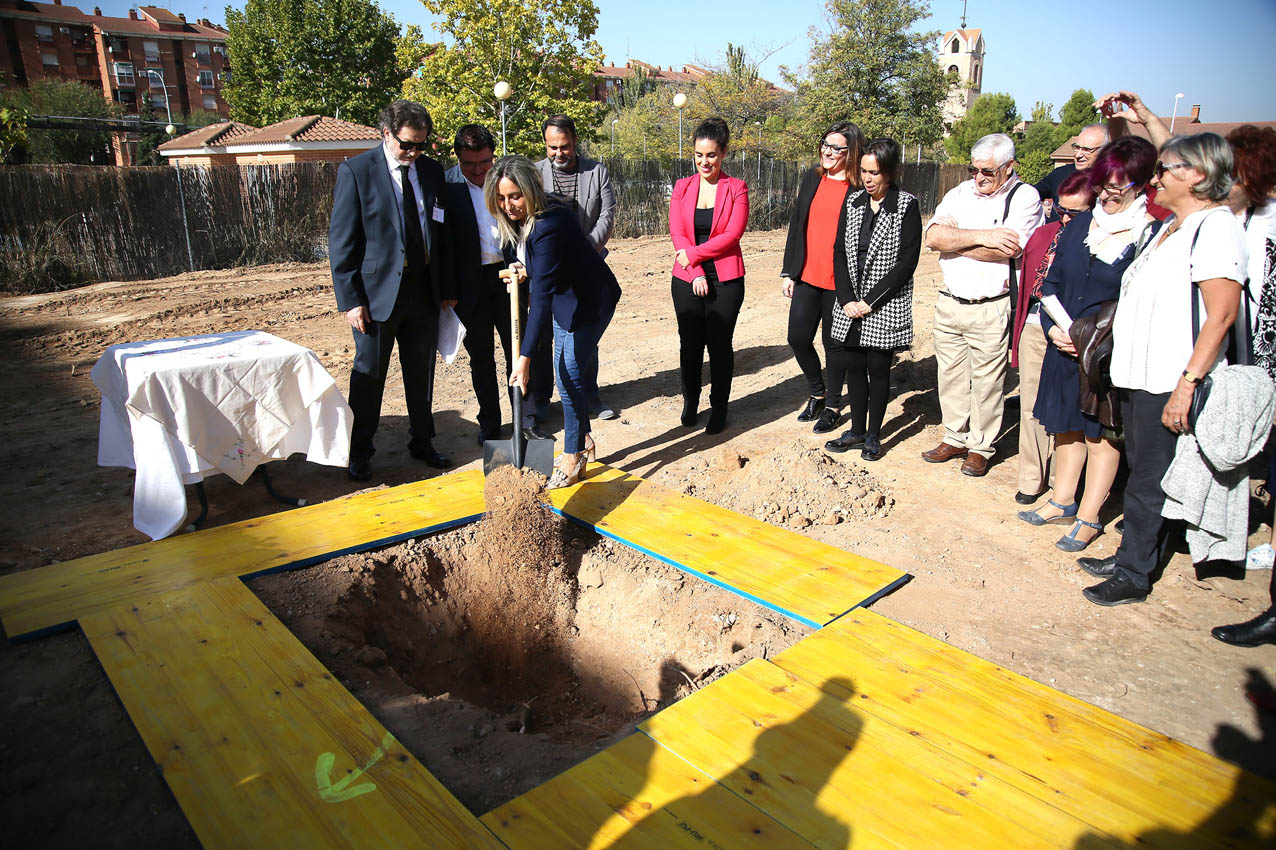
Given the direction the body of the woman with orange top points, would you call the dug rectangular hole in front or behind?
in front

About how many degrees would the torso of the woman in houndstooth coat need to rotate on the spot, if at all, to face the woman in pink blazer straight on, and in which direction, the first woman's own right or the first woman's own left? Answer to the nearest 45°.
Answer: approximately 45° to the first woman's own right

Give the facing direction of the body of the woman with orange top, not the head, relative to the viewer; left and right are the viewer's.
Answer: facing the viewer and to the left of the viewer

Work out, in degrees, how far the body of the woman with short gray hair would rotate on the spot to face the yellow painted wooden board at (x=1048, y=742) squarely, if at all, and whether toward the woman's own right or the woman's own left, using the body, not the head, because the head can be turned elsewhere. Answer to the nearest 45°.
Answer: approximately 90° to the woman's own left

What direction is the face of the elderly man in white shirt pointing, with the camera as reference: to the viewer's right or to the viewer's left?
to the viewer's left

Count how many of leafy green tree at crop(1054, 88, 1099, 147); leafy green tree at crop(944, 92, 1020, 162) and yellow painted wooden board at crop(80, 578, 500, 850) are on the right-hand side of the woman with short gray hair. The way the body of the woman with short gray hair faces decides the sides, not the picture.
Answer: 2

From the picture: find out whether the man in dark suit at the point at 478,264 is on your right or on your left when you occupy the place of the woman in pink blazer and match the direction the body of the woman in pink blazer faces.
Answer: on your right

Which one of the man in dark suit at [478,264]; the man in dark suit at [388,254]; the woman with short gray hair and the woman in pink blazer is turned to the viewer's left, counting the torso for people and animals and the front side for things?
the woman with short gray hair

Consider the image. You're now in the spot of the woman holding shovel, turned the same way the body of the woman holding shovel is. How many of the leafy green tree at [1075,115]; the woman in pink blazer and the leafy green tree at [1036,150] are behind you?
3

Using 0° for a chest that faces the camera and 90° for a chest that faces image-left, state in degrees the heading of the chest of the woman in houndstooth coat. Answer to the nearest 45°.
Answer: approximately 45°

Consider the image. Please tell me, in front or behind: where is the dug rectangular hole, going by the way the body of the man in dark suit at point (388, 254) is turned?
in front

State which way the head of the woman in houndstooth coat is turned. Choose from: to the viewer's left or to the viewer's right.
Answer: to the viewer's left

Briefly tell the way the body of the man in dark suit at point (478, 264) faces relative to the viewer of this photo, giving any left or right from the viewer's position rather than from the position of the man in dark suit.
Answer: facing the viewer and to the right of the viewer

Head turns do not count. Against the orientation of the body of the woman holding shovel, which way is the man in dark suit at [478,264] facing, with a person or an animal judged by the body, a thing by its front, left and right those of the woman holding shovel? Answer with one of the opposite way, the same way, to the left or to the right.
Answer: to the left

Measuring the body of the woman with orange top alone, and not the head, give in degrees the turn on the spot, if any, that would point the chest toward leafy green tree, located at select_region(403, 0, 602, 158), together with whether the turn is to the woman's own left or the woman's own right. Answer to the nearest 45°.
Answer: approximately 90° to the woman's own right

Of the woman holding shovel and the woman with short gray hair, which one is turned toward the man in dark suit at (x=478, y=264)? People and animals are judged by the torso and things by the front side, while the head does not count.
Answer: the woman with short gray hair
